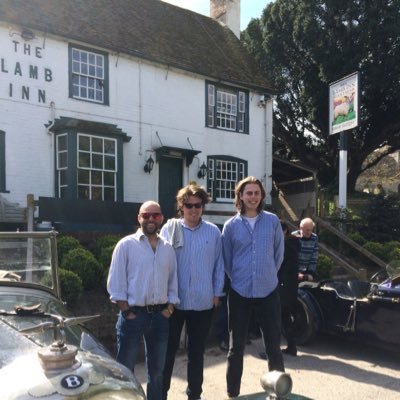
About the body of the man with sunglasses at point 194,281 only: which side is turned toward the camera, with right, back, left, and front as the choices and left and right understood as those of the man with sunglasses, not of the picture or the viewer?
front

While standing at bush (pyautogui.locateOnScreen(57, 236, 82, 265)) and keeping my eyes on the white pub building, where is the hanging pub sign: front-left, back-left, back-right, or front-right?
front-right

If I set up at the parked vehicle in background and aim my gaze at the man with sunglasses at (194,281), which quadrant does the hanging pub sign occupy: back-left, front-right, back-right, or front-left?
back-right

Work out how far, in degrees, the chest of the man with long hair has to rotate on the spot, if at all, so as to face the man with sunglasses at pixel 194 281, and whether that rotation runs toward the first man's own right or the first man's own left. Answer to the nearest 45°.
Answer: approximately 45° to the first man's own right

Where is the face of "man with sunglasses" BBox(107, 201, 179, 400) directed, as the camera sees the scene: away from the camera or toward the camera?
toward the camera

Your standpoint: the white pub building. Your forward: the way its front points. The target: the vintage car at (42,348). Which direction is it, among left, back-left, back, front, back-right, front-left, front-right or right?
front-right

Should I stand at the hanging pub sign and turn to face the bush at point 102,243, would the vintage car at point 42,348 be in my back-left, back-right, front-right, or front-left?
front-left

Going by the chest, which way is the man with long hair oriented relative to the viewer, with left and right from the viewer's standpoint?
facing the viewer

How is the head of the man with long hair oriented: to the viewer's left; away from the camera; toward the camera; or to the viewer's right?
toward the camera

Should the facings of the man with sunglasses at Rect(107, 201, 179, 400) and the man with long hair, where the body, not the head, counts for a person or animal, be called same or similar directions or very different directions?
same or similar directions

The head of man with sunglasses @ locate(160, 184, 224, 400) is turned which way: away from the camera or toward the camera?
toward the camera

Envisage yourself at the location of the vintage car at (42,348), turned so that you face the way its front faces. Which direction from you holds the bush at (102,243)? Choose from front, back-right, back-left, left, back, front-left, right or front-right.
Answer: back-left
